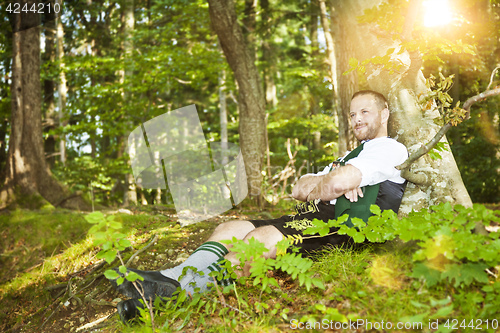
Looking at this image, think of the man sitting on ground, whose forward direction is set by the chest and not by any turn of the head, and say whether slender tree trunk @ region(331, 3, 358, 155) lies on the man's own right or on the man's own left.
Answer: on the man's own right

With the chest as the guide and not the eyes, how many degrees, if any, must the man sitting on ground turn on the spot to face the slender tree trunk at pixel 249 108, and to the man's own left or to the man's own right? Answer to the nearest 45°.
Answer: approximately 90° to the man's own right

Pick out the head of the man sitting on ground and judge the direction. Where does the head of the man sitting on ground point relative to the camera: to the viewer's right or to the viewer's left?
to the viewer's left

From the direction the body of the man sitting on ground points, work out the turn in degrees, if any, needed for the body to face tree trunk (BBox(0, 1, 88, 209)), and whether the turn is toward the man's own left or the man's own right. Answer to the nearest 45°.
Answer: approximately 45° to the man's own right

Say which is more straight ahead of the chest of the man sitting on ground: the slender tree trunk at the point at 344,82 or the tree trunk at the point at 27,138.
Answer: the tree trunk

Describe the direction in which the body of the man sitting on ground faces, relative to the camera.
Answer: to the viewer's left

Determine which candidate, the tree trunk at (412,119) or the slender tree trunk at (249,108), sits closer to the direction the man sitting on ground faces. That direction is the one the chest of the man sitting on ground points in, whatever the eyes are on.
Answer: the slender tree trunk

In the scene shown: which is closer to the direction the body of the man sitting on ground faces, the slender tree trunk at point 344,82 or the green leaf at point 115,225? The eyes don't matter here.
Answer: the green leaf
